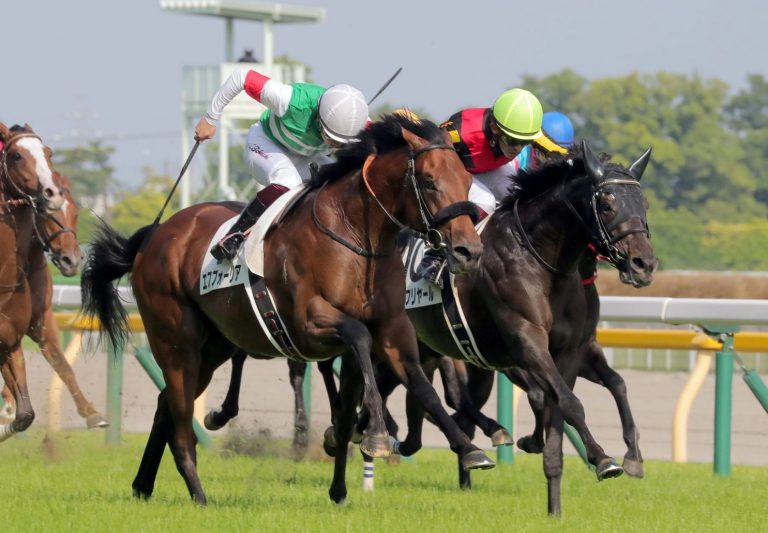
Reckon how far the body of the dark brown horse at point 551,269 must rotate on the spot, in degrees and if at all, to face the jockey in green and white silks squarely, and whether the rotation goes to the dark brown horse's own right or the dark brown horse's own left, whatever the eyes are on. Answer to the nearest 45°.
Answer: approximately 135° to the dark brown horse's own right

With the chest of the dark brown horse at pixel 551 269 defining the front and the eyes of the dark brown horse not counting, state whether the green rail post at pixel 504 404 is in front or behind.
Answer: behind

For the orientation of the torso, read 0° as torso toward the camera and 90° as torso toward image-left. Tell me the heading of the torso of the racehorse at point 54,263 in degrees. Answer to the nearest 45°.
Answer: approximately 315°

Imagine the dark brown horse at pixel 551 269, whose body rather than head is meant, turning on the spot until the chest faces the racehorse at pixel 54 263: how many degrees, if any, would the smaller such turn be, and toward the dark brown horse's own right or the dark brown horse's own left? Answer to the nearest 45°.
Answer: approximately 180°

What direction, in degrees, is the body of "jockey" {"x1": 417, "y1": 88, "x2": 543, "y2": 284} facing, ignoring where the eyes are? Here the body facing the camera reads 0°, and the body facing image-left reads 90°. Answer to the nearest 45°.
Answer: approximately 315°

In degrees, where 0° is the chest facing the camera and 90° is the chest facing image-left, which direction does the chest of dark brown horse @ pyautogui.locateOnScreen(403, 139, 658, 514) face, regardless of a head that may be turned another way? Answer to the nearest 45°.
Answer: approximately 315°

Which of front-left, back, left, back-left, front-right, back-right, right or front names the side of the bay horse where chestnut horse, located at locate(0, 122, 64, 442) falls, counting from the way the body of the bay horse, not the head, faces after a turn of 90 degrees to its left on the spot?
left

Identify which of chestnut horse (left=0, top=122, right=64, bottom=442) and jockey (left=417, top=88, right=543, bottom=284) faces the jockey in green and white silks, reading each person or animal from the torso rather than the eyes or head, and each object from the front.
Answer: the chestnut horse
